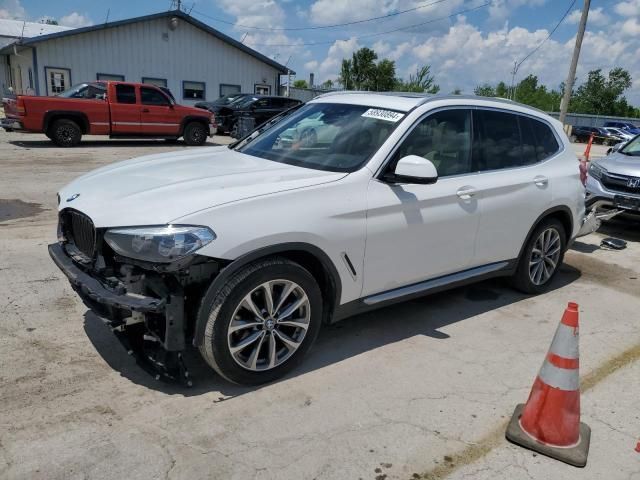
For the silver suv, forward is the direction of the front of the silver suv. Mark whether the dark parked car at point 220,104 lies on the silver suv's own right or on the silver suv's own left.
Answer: on the silver suv's own right

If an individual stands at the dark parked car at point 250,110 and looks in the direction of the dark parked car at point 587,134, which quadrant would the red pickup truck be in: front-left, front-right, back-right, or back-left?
back-right

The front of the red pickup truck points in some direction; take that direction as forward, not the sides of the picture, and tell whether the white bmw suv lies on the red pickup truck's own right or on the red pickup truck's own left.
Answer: on the red pickup truck's own right

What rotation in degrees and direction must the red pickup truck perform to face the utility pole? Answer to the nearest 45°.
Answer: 0° — it already faces it

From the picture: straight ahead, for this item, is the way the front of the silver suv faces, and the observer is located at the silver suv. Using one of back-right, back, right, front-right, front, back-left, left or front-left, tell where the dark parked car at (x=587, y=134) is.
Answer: back-right

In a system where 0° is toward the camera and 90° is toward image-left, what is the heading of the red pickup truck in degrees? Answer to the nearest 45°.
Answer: approximately 270°

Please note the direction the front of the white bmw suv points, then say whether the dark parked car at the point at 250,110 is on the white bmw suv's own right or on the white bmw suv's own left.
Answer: on the white bmw suv's own right

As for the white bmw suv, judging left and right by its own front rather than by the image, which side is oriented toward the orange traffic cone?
left

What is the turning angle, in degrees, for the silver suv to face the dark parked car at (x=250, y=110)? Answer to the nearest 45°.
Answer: approximately 90° to its right

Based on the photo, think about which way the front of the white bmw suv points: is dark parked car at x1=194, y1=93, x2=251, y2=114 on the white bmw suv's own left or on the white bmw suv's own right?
on the white bmw suv's own right

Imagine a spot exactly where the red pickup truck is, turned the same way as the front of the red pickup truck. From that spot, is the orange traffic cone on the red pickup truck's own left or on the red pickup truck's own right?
on the red pickup truck's own right

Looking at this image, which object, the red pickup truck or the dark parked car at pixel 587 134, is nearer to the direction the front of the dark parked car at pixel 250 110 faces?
the red pickup truck

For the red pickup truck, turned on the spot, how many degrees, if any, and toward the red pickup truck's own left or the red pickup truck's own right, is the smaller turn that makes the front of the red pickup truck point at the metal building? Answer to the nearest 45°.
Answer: approximately 90° to the red pickup truck's own left

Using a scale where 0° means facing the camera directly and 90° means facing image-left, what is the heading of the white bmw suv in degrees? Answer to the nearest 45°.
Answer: approximately 45°
